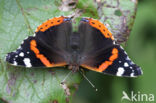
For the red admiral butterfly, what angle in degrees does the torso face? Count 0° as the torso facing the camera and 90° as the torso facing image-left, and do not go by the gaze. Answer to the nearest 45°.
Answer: approximately 0°
